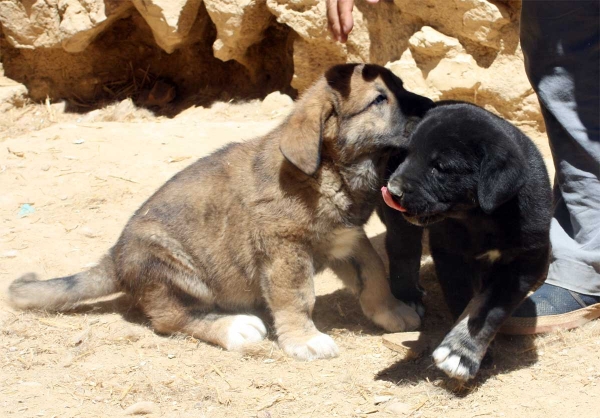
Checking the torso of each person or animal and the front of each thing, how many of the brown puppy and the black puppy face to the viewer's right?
1

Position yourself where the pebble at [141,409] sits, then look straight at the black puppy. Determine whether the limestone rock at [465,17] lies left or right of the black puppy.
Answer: left

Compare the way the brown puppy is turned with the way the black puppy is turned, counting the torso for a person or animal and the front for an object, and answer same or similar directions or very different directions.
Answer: very different directions

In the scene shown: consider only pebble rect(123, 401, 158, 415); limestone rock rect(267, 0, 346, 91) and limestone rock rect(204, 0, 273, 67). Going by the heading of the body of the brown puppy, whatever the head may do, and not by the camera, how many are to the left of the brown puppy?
2

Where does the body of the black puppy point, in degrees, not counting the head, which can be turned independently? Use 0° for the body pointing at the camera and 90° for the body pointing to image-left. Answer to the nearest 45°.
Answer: approximately 45°

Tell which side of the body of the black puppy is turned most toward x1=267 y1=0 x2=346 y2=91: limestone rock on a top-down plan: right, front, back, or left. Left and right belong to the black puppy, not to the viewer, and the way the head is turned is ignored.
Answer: right

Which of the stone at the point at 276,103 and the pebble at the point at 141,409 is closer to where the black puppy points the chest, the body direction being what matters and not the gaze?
the pebble

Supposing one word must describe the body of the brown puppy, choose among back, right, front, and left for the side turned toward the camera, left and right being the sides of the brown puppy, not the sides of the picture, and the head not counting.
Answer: right

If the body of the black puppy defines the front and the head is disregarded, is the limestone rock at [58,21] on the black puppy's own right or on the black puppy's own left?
on the black puppy's own right

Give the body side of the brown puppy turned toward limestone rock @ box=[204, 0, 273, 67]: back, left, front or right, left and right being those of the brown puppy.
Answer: left

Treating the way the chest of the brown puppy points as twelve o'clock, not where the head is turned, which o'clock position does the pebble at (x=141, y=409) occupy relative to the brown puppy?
The pebble is roughly at 4 o'clock from the brown puppy.

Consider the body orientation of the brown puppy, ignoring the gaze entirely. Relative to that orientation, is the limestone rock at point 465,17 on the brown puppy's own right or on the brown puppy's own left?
on the brown puppy's own left

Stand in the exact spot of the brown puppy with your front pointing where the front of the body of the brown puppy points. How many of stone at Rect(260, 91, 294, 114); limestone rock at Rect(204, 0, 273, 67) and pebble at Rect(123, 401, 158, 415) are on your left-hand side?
2
